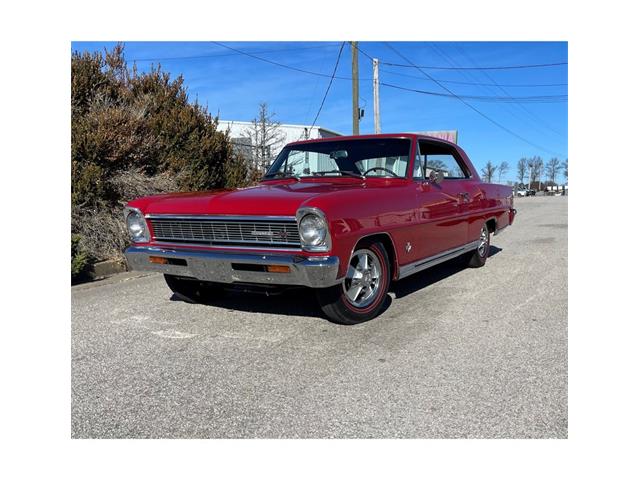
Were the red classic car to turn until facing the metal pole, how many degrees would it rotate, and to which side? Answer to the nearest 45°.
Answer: approximately 135° to its right

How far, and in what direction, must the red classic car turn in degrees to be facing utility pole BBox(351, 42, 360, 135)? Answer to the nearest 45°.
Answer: approximately 135° to its right

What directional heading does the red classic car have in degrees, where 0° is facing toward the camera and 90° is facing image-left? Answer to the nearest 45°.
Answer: approximately 45°
